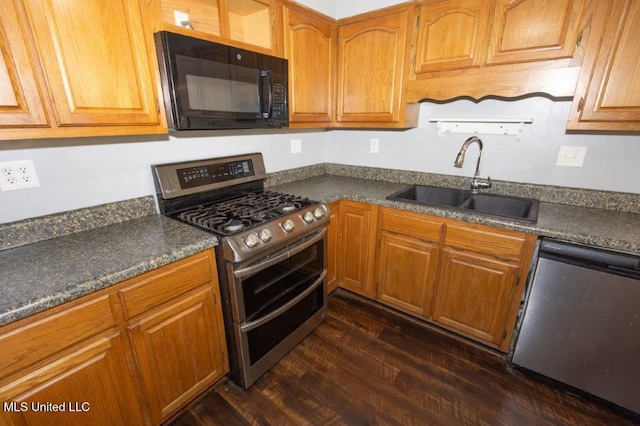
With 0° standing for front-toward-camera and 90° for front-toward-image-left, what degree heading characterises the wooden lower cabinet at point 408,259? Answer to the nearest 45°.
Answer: approximately 45°

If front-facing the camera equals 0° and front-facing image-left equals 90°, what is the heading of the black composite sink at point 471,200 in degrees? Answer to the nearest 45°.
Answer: approximately 45°

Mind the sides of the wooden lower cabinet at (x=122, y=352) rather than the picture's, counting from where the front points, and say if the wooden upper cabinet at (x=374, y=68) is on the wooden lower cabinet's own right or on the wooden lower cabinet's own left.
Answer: on the wooden lower cabinet's own left

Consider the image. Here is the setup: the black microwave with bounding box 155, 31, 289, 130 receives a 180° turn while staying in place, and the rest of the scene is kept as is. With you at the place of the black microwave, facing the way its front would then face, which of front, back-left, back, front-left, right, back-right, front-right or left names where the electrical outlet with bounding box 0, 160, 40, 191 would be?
front-left

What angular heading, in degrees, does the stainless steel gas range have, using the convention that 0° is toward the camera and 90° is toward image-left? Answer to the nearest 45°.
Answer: approximately 315°

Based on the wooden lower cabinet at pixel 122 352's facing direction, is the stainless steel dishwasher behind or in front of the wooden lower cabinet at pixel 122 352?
in front

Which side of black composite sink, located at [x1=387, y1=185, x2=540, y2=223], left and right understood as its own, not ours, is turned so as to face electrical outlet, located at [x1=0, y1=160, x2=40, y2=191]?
front

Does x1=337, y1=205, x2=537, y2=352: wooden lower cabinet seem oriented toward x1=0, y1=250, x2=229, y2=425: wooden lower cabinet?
yes
